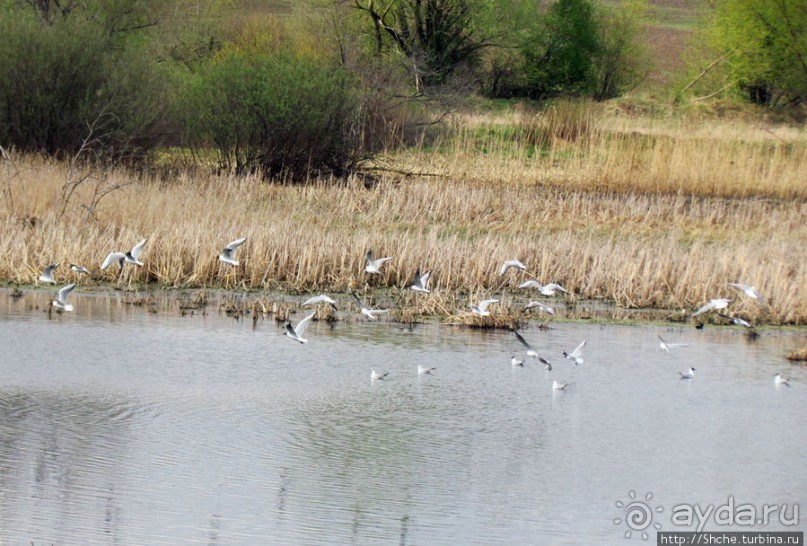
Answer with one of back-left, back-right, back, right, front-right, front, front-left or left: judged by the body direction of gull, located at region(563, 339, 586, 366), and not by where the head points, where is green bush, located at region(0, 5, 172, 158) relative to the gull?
front-right

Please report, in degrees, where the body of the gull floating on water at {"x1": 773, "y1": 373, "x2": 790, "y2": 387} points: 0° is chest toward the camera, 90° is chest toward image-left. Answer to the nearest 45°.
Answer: approximately 90°

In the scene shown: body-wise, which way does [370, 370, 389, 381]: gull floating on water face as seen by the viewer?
to the viewer's left
